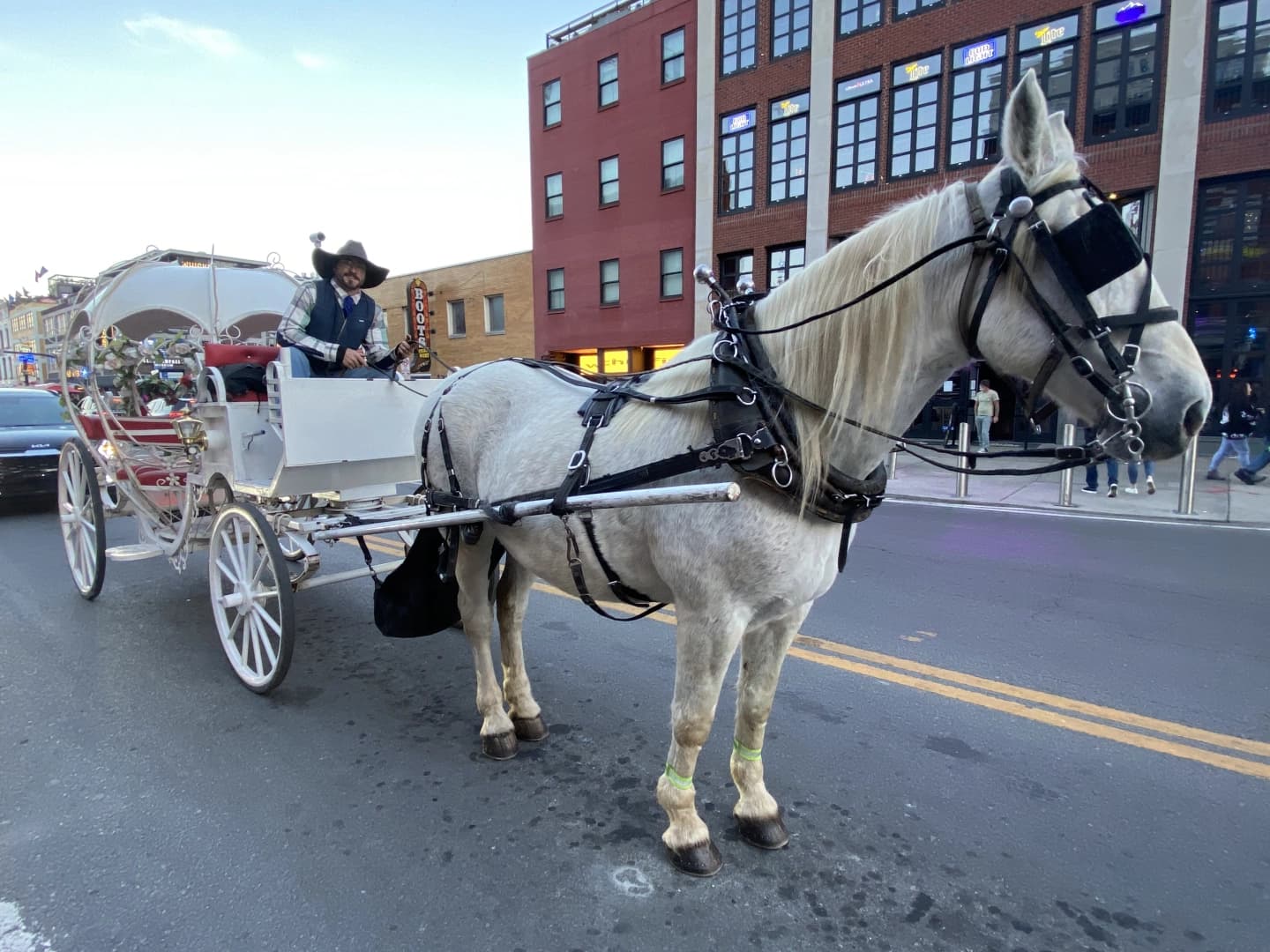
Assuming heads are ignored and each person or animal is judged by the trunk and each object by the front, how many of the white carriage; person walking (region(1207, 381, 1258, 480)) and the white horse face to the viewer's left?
0

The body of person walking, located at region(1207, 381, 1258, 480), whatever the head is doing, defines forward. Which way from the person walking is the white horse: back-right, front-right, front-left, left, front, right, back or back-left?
right

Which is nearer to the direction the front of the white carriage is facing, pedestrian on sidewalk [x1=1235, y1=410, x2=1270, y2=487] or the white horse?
the white horse

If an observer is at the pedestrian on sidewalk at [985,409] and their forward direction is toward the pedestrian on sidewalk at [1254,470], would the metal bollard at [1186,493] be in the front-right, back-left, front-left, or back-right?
front-right

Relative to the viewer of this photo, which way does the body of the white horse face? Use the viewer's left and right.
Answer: facing the viewer and to the right of the viewer

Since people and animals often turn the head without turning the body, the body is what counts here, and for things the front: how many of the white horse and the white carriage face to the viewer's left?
0

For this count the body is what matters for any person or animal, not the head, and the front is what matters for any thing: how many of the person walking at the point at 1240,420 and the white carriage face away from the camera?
0

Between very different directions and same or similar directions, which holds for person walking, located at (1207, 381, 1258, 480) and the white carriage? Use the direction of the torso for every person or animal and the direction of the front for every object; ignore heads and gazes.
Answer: same or similar directions

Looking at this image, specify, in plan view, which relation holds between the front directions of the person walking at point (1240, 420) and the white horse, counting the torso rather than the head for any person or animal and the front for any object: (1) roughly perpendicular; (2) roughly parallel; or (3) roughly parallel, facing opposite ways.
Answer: roughly parallel

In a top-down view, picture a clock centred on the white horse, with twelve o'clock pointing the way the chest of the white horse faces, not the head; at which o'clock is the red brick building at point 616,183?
The red brick building is roughly at 7 o'clock from the white horse.

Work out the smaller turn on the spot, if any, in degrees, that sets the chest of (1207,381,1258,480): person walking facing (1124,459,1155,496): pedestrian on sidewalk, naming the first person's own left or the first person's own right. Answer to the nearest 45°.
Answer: approximately 135° to the first person's own right

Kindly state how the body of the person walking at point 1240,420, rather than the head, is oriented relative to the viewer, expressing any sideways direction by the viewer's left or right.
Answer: facing to the right of the viewer

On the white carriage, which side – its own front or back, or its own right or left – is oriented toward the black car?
back

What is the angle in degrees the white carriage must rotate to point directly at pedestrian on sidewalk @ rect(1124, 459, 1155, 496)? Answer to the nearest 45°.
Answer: approximately 45° to its left

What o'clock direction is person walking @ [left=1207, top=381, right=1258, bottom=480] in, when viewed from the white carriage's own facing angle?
The person walking is roughly at 10 o'clock from the white carriage.

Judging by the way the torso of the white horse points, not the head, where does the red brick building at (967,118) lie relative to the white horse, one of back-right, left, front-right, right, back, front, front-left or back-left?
back-left

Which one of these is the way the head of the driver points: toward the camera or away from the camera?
toward the camera
